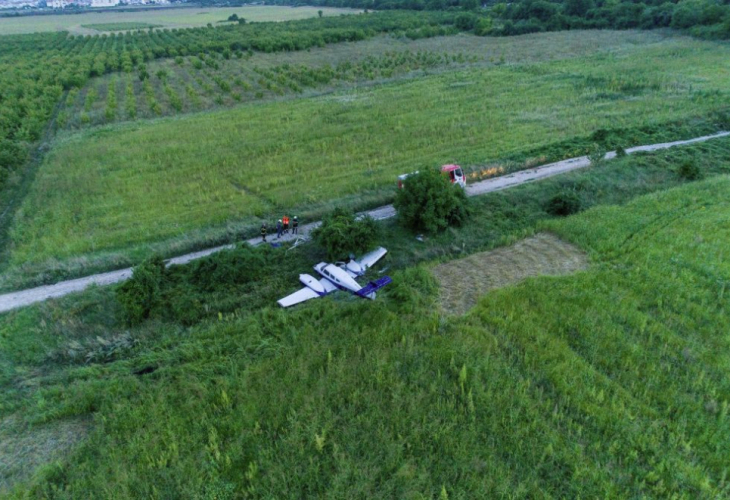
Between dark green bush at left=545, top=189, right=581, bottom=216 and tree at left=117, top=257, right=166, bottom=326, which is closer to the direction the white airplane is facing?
the tree

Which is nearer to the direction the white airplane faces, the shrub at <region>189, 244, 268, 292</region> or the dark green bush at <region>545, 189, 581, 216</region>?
the shrub

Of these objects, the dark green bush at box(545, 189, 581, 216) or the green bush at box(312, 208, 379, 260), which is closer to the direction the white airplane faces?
the green bush at box(312, 208, 379, 260)

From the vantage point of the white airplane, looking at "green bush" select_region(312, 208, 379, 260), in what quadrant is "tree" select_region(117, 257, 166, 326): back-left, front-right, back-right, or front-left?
back-left

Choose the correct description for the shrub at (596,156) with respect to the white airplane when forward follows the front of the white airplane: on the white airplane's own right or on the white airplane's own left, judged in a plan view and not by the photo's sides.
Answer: on the white airplane's own right

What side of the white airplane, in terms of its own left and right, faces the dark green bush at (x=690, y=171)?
right

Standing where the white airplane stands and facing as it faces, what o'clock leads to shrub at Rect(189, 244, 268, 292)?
The shrub is roughly at 11 o'clock from the white airplane.

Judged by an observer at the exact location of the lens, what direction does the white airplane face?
facing away from the viewer and to the left of the viewer

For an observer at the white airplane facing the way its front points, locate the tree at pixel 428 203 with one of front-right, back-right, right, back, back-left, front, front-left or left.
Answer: right

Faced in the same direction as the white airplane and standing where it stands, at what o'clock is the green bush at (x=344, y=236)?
The green bush is roughly at 2 o'clock from the white airplane.

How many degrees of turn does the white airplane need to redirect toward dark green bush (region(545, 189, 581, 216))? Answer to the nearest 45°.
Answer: approximately 90° to its right
